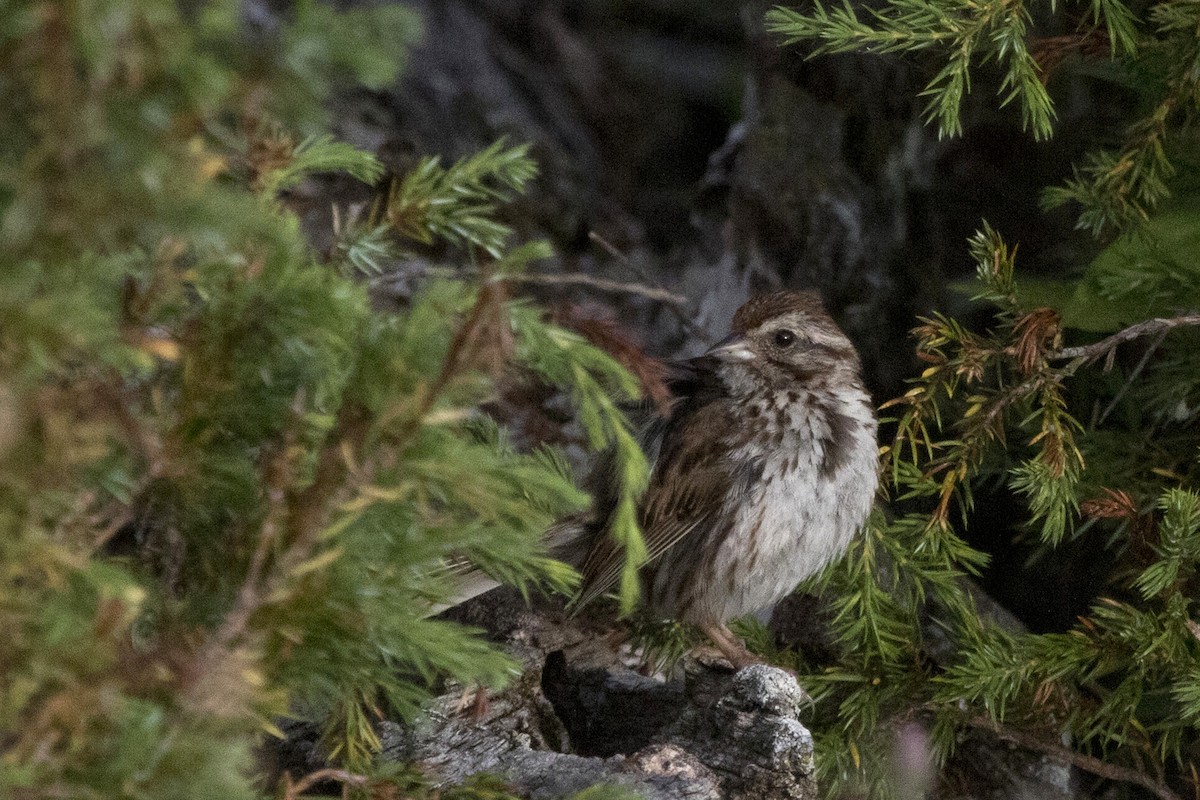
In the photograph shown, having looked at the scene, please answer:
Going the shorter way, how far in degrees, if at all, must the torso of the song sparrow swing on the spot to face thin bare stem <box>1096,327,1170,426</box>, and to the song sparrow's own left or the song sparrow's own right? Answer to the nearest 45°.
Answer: approximately 45° to the song sparrow's own left

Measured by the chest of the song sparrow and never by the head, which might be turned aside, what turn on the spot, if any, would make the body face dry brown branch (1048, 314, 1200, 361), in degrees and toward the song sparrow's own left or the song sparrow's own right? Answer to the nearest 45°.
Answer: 0° — it already faces it

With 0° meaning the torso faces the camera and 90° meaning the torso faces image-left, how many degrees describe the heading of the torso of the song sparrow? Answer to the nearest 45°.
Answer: approximately 315°

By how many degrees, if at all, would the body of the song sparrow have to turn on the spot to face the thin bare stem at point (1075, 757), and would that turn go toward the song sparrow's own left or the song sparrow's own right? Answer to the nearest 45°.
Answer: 0° — it already faces it
